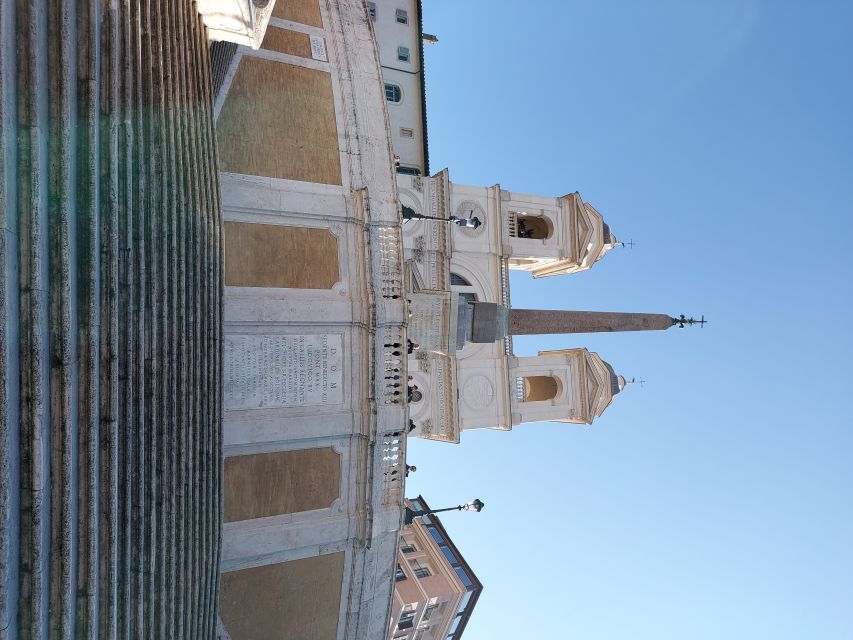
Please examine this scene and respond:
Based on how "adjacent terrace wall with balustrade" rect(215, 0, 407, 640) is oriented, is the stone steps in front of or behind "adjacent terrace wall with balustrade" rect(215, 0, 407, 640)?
in front

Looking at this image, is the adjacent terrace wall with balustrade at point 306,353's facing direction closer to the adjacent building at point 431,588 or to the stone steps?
the stone steps

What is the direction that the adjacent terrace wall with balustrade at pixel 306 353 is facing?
toward the camera
